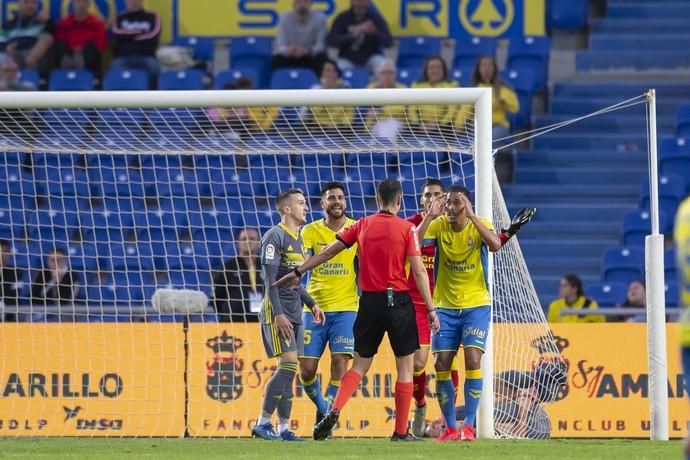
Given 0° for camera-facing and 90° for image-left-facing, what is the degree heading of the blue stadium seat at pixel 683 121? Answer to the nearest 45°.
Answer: approximately 0°

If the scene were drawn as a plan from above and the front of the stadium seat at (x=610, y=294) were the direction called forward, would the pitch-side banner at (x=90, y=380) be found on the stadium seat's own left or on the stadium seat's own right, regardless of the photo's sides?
on the stadium seat's own right
